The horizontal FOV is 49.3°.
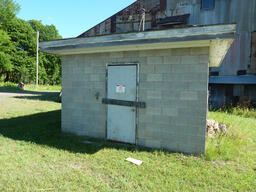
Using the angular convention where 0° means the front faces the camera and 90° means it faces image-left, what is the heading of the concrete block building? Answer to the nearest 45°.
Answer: approximately 45°

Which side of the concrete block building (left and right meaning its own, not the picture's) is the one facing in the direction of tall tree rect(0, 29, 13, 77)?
right

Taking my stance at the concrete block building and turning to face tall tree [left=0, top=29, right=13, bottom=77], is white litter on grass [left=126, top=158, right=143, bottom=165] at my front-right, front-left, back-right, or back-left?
back-left

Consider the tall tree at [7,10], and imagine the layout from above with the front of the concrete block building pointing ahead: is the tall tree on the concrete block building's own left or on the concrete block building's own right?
on the concrete block building's own right
